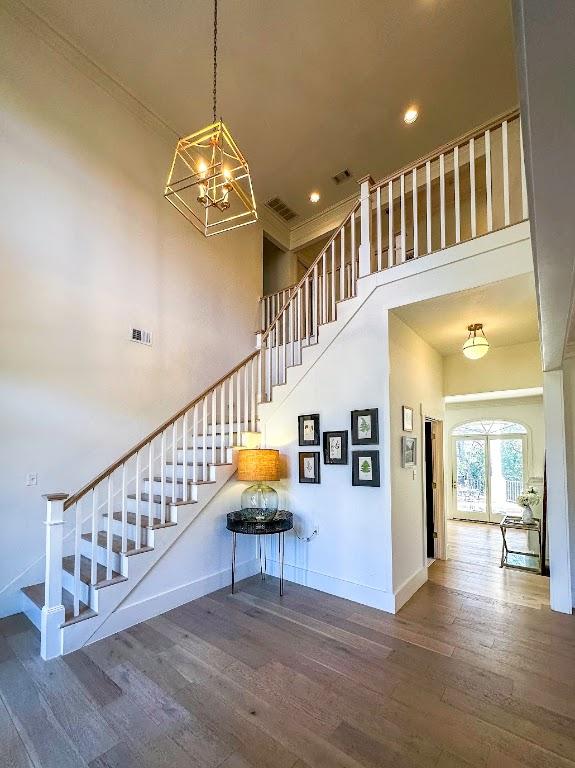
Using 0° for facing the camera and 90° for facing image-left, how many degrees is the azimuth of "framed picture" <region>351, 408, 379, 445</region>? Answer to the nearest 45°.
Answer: approximately 45°

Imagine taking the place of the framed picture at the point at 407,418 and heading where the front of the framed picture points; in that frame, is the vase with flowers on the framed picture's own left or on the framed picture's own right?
on the framed picture's own left

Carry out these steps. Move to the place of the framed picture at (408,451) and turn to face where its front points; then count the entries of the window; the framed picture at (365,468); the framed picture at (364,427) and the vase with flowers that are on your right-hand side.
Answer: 2

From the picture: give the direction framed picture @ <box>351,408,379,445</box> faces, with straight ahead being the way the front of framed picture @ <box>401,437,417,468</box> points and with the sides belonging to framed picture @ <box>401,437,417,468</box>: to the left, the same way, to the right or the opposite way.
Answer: to the right

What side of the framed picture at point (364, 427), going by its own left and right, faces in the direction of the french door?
back

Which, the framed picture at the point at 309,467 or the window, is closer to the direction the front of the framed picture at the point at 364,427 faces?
the framed picture

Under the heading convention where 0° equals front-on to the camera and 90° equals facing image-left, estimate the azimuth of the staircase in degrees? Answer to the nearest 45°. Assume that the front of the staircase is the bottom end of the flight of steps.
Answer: approximately 45°

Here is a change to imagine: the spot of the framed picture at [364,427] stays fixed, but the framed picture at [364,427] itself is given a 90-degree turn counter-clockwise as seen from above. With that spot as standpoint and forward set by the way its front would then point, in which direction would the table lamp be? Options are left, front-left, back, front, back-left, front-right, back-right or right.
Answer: back-right

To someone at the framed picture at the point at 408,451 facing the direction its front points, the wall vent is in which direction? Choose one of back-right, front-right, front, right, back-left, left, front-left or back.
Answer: back-right
